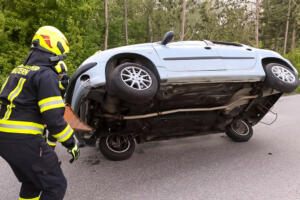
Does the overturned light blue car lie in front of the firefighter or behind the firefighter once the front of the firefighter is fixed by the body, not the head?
in front

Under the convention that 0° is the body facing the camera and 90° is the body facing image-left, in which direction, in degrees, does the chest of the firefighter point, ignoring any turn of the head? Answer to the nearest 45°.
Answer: approximately 225°
